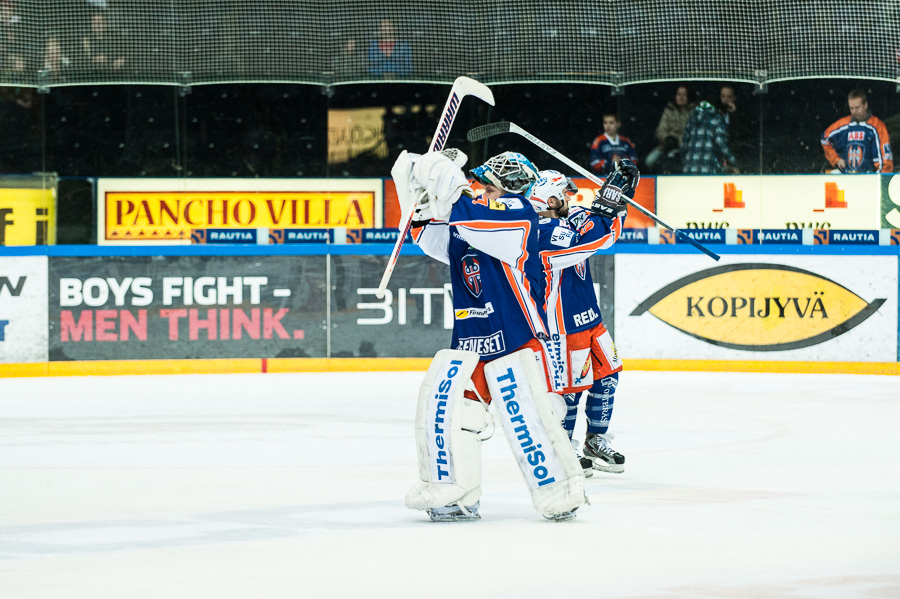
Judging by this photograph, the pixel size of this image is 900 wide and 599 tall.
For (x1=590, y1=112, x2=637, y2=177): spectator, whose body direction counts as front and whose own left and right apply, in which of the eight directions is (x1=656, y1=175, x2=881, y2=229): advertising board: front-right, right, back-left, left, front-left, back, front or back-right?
left

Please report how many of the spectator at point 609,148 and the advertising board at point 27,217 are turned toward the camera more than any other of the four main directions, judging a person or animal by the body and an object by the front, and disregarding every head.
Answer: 2

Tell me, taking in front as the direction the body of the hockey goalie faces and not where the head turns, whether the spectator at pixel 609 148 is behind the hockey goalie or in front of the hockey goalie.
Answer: behind

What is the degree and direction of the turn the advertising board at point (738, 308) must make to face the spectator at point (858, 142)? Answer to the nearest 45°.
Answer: approximately 180°

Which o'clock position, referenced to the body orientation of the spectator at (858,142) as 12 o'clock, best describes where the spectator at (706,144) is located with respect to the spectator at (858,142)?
the spectator at (706,144) is roughly at 3 o'clock from the spectator at (858,142).

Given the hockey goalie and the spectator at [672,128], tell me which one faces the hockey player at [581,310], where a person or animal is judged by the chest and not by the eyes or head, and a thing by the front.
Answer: the spectator

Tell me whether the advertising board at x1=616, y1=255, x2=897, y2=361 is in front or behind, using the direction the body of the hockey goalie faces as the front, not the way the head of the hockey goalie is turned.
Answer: behind
